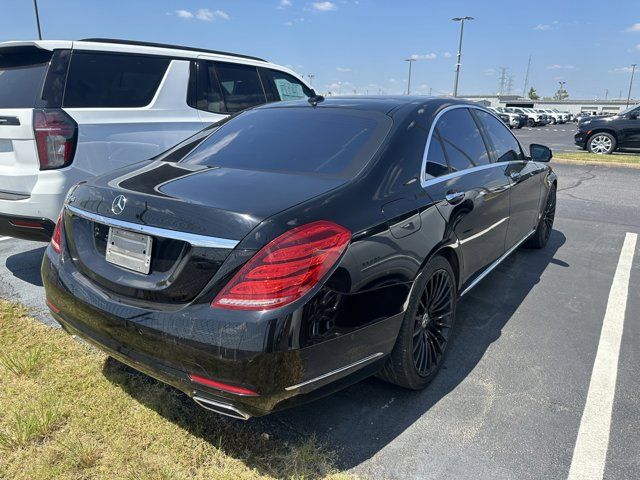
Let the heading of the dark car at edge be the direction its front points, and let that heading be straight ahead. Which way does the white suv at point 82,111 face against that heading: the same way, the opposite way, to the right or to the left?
to the right

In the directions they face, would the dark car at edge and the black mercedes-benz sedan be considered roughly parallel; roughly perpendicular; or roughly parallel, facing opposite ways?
roughly perpendicular

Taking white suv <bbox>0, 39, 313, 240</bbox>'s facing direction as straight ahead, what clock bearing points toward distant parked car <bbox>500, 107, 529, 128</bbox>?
The distant parked car is roughly at 12 o'clock from the white suv.

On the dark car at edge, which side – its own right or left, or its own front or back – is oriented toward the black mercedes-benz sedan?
left

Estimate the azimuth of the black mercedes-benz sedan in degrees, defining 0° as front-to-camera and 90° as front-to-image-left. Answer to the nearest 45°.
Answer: approximately 225°

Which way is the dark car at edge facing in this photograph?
to the viewer's left

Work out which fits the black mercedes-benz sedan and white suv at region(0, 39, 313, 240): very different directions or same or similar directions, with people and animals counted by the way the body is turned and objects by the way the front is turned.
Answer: same or similar directions

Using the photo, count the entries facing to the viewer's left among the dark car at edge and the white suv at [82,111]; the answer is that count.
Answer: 1

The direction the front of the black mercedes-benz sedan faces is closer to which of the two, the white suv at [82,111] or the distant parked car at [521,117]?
the distant parked car

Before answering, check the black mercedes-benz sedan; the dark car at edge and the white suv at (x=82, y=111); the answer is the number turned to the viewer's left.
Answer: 1

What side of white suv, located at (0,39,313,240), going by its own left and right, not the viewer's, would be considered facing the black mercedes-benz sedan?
right

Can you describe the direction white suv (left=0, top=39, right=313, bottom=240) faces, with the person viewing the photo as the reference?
facing away from the viewer and to the right of the viewer
